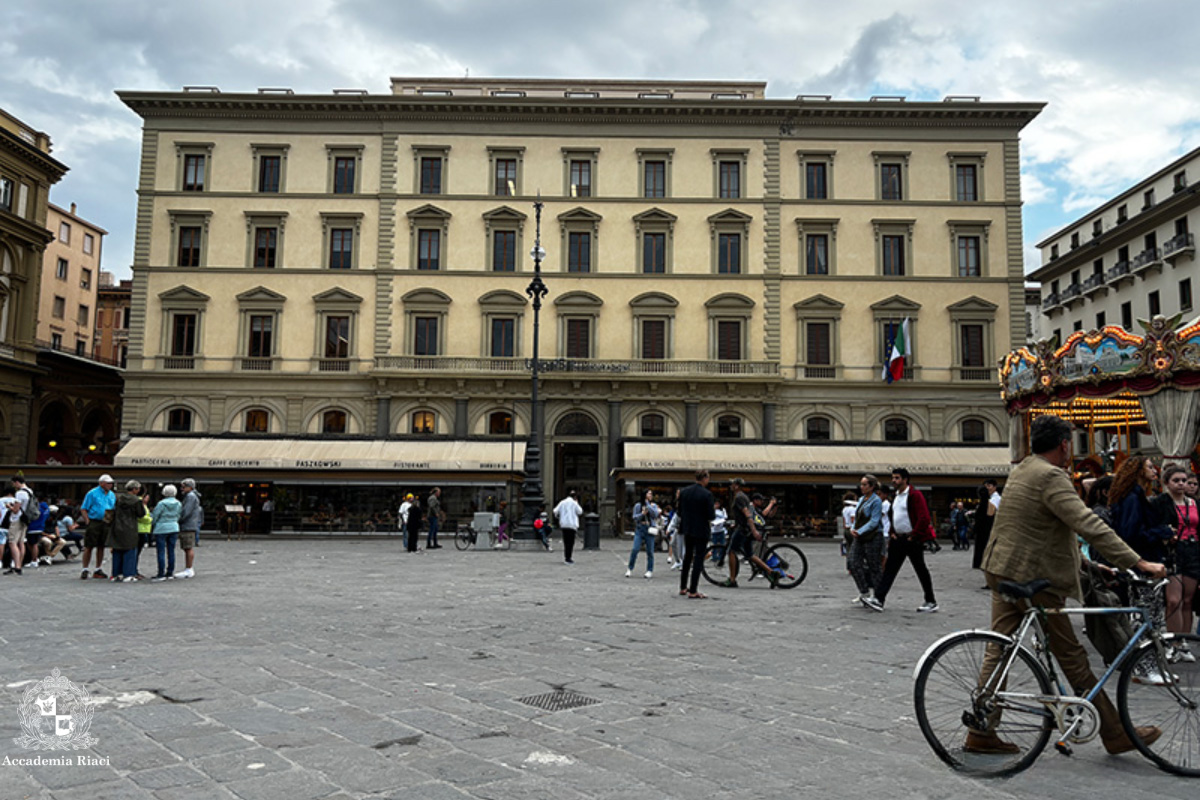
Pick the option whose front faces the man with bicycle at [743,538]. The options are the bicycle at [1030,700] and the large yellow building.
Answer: the large yellow building

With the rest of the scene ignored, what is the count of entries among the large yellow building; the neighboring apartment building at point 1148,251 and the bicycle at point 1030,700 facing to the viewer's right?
1

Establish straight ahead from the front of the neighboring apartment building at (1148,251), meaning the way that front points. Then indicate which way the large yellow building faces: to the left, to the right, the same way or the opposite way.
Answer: to the left

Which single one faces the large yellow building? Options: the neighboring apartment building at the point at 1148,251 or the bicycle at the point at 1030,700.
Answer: the neighboring apartment building

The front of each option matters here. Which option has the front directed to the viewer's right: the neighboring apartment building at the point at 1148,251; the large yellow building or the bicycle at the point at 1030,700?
the bicycle

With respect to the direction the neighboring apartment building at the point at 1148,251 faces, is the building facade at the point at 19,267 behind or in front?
in front

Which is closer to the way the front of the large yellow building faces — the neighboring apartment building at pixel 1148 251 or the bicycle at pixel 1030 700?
the bicycle

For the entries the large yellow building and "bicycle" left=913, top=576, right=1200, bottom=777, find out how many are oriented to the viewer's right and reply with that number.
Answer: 1

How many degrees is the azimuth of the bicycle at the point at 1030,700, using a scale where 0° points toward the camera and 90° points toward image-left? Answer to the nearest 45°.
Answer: approximately 270°

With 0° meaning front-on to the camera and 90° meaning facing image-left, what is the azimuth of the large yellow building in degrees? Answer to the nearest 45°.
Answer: approximately 0°

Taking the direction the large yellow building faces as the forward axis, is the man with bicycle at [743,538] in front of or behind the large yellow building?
in front

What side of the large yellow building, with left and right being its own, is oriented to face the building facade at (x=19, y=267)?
right

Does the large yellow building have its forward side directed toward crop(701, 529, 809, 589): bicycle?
yes

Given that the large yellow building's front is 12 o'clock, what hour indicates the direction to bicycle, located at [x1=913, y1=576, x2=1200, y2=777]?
The bicycle is roughly at 12 o'clock from the large yellow building.
